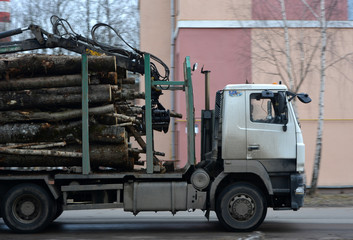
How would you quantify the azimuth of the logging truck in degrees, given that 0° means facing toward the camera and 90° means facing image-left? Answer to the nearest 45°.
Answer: approximately 270°
